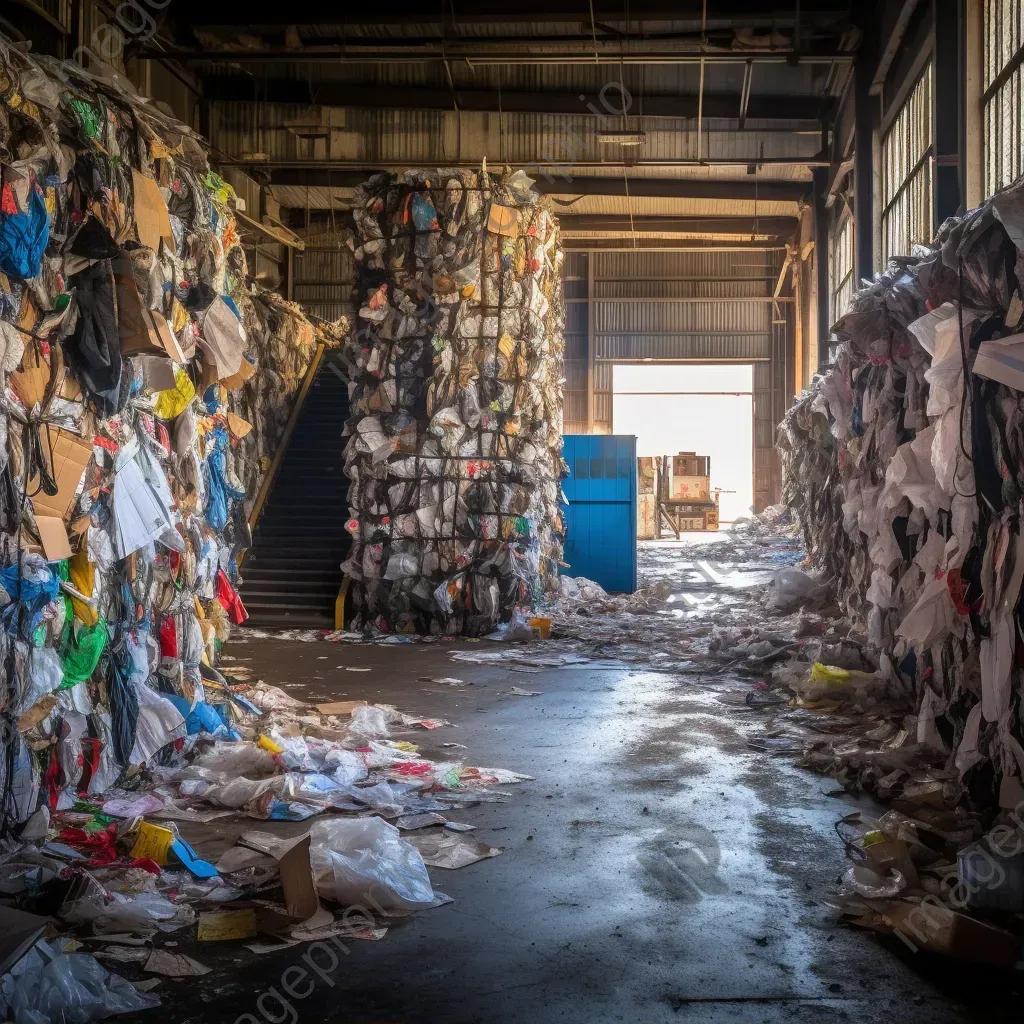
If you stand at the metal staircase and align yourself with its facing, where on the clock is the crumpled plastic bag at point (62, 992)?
The crumpled plastic bag is roughly at 12 o'clock from the metal staircase.

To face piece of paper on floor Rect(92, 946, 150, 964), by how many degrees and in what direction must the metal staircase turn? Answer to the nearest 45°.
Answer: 0° — it already faces it

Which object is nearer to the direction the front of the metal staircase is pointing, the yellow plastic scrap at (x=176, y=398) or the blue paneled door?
the yellow plastic scrap

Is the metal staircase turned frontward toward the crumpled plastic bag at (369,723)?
yes

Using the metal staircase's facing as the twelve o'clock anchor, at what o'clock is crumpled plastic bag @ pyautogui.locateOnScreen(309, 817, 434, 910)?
The crumpled plastic bag is roughly at 12 o'clock from the metal staircase.

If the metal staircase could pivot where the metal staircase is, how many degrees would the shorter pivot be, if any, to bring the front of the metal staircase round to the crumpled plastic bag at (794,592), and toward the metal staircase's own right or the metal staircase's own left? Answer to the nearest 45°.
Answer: approximately 45° to the metal staircase's own left

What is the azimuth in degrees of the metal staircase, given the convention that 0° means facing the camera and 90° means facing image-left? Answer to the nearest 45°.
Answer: approximately 0°
